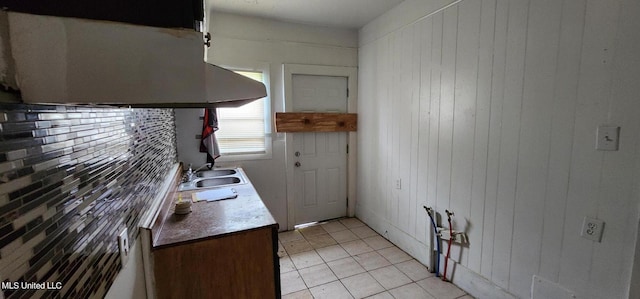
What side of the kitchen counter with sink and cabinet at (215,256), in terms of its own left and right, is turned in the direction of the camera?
right

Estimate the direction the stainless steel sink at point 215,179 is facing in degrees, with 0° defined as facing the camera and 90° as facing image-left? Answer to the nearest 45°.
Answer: approximately 270°

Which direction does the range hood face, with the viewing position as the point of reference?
facing to the right of the viewer

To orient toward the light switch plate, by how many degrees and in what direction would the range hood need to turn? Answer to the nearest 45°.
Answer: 0° — it already faces it

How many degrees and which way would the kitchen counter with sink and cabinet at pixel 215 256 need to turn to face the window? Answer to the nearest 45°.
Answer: approximately 90° to its left

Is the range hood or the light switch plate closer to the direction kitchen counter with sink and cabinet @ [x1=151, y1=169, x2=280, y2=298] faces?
the light switch plate

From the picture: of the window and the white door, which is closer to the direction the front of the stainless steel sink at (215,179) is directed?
the white door

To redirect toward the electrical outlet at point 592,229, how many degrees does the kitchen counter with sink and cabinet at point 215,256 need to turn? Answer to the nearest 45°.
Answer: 0° — it already faces it
